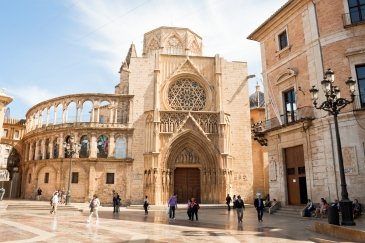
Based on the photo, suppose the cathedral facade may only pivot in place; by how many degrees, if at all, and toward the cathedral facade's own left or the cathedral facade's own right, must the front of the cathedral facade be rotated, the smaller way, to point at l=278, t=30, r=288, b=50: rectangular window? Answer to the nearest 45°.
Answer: approximately 45° to the cathedral facade's own left

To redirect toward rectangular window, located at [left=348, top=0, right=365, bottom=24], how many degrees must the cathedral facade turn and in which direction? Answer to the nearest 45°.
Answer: approximately 45° to its left

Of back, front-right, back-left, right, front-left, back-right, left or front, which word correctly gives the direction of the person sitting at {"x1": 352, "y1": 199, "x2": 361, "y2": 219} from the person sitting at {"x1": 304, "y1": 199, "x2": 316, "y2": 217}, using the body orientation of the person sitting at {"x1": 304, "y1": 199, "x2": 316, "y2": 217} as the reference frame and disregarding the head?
left

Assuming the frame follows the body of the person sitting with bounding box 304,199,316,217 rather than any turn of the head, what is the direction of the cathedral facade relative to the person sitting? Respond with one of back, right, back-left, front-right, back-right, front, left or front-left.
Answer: right

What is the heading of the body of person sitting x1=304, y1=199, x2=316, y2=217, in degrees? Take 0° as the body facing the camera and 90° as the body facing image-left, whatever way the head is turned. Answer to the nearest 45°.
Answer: approximately 45°

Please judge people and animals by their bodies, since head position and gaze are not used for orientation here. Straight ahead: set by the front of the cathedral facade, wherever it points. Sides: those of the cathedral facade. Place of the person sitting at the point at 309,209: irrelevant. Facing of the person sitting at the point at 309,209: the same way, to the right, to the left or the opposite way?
to the right

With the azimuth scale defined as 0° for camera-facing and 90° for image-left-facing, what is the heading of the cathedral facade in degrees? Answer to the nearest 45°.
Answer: approximately 0°
